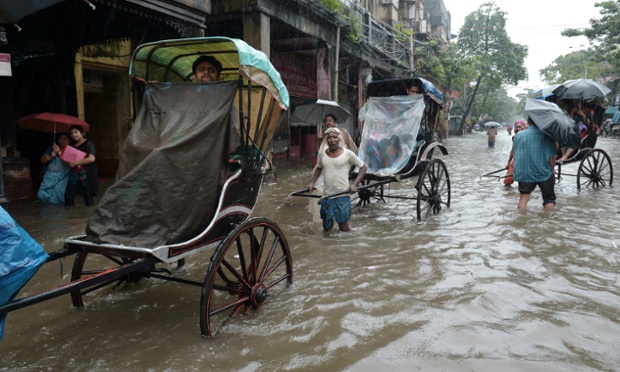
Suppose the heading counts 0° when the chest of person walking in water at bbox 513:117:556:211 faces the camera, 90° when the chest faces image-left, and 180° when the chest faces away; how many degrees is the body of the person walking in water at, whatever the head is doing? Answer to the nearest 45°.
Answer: approximately 180°

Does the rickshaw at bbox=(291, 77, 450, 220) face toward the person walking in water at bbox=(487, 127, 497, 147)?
no

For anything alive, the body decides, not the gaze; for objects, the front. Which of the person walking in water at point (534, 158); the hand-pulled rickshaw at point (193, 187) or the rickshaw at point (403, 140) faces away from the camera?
the person walking in water

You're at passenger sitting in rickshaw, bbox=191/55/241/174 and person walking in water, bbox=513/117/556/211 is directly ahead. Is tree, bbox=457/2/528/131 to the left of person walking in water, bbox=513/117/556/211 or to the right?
left

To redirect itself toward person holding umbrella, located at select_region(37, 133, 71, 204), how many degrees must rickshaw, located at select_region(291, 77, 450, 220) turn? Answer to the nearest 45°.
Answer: approximately 45° to its right

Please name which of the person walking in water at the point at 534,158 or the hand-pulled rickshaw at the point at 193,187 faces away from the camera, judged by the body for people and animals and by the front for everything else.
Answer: the person walking in water

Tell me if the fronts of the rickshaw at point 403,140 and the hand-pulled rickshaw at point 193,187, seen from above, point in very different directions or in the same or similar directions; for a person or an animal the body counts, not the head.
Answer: same or similar directions

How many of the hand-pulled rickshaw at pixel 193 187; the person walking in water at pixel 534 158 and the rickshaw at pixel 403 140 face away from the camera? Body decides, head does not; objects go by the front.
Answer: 1

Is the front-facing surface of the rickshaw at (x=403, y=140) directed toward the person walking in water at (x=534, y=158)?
no

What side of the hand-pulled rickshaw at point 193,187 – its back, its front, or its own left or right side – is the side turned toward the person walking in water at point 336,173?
back

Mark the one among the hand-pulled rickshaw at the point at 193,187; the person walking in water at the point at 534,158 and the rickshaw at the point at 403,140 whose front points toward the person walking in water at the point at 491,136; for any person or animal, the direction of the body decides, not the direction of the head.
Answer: the person walking in water at the point at 534,158

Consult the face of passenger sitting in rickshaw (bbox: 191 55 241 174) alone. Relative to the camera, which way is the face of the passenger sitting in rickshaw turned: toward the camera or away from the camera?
toward the camera

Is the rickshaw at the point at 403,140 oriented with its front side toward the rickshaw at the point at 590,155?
no

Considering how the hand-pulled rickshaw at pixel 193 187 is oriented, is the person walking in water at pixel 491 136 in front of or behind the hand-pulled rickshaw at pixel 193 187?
behind

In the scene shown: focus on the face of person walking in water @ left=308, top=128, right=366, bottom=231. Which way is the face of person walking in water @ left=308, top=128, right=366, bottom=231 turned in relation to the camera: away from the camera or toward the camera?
toward the camera

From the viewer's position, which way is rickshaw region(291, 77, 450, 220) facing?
facing the viewer and to the left of the viewer

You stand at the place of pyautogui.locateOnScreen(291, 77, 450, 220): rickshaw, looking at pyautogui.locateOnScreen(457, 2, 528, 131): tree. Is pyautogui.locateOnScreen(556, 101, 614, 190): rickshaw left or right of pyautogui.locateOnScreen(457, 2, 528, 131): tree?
right

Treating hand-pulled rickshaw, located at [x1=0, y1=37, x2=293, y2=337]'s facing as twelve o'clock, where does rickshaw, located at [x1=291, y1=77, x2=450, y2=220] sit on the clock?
The rickshaw is roughly at 6 o'clock from the hand-pulled rickshaw.
